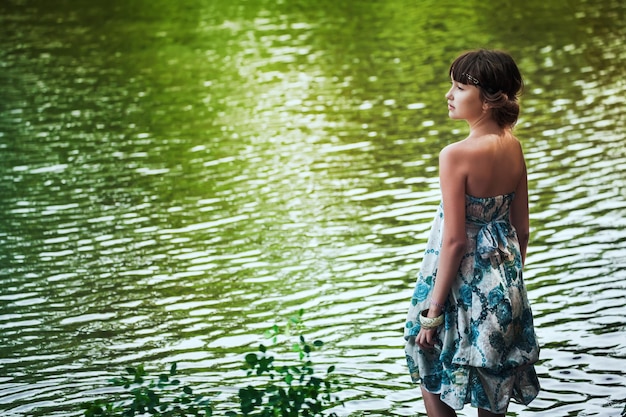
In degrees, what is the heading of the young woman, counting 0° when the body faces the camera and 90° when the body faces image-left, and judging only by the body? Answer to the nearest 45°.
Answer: approximately 135°

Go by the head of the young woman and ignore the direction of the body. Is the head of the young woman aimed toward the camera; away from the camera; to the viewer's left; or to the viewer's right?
to the viewer's left
